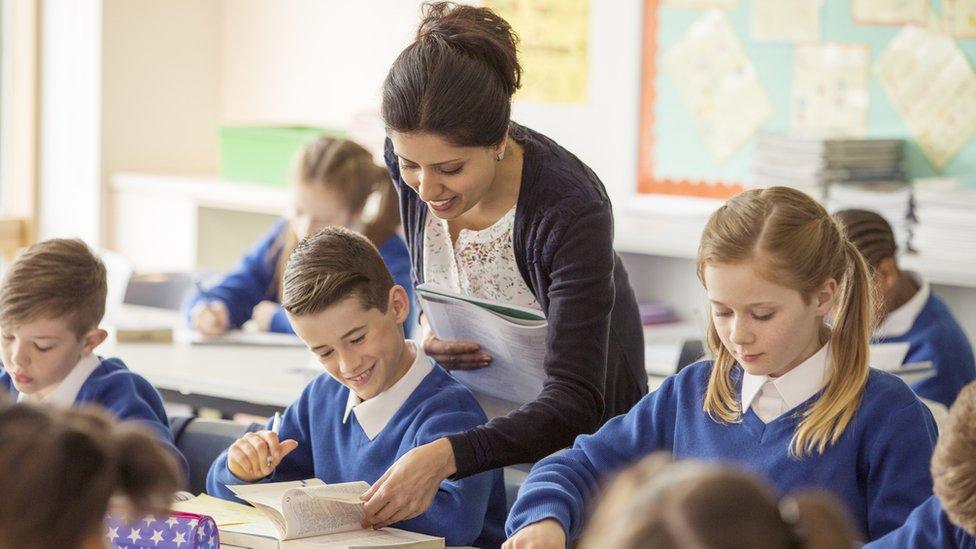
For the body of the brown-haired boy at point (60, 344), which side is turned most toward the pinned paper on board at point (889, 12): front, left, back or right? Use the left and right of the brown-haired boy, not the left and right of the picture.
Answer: back

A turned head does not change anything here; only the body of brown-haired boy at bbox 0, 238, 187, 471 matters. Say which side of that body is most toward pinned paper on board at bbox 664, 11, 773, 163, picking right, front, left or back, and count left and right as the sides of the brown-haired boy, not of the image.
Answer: back

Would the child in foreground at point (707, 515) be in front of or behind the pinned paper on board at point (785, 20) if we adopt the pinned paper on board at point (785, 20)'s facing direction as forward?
in front

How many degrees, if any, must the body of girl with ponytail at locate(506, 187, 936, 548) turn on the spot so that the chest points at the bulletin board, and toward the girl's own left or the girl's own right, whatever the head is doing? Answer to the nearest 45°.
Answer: approximately 135° to the girl's own right

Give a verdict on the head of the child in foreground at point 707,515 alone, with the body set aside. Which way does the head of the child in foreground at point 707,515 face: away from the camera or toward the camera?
away from the camera

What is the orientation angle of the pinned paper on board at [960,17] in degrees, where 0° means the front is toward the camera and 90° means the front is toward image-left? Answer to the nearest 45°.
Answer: approximately 0°

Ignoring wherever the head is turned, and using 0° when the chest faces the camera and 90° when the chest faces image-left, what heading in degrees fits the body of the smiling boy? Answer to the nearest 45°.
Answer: approximately 45°

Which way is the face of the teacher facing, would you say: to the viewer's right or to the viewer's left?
to the viewer's left

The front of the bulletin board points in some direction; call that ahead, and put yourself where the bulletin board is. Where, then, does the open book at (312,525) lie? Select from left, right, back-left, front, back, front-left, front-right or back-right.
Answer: front

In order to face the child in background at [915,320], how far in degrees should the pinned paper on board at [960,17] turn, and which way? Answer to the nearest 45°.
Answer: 0° — it already faces them
